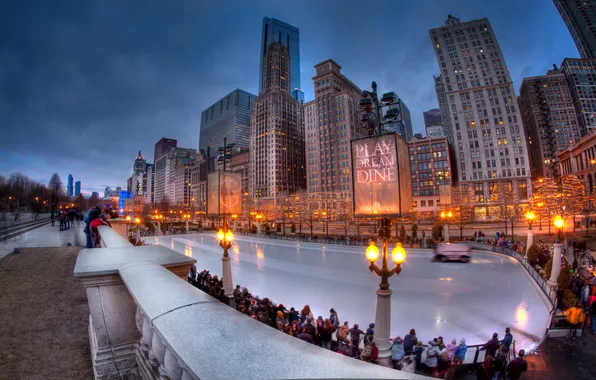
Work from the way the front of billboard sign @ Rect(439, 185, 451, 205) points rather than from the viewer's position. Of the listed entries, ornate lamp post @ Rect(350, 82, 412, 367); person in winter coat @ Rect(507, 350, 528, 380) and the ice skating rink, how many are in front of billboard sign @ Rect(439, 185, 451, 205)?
3

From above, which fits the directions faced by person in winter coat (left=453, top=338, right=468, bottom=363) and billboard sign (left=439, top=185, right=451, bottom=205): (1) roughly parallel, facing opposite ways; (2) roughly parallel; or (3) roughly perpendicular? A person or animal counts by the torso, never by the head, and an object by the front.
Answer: roughly parallel, facing opposite ways

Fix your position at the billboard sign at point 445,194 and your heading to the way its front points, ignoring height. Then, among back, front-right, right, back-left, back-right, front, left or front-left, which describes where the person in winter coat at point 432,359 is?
front

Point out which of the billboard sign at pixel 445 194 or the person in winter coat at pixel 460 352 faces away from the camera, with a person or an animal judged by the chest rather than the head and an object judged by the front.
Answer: the person in winter coat

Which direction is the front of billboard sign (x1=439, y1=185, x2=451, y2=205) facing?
toward the camera

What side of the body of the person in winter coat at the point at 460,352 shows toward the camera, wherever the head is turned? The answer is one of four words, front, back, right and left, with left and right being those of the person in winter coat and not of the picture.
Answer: back

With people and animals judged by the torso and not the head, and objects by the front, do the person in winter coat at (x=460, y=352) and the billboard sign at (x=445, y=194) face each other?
yes

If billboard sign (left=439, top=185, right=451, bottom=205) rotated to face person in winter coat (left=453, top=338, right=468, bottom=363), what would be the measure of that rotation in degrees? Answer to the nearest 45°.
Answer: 0° — it already faces them

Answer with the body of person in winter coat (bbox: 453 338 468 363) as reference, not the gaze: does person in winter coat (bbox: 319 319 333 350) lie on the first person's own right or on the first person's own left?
on the first person's own left

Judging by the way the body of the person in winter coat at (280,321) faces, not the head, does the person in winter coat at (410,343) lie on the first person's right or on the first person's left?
on the first person's right

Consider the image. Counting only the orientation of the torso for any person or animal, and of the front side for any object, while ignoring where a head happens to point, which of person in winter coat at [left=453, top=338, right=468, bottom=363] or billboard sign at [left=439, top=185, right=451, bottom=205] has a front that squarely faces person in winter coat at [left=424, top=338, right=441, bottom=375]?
the billboard sign

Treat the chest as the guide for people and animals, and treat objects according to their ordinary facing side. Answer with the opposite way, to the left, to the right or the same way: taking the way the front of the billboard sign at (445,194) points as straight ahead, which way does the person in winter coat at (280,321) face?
the opposite way

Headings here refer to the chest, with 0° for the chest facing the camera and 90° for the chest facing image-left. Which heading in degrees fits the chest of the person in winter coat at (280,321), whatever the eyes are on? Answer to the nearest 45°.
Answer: approximately 225°
